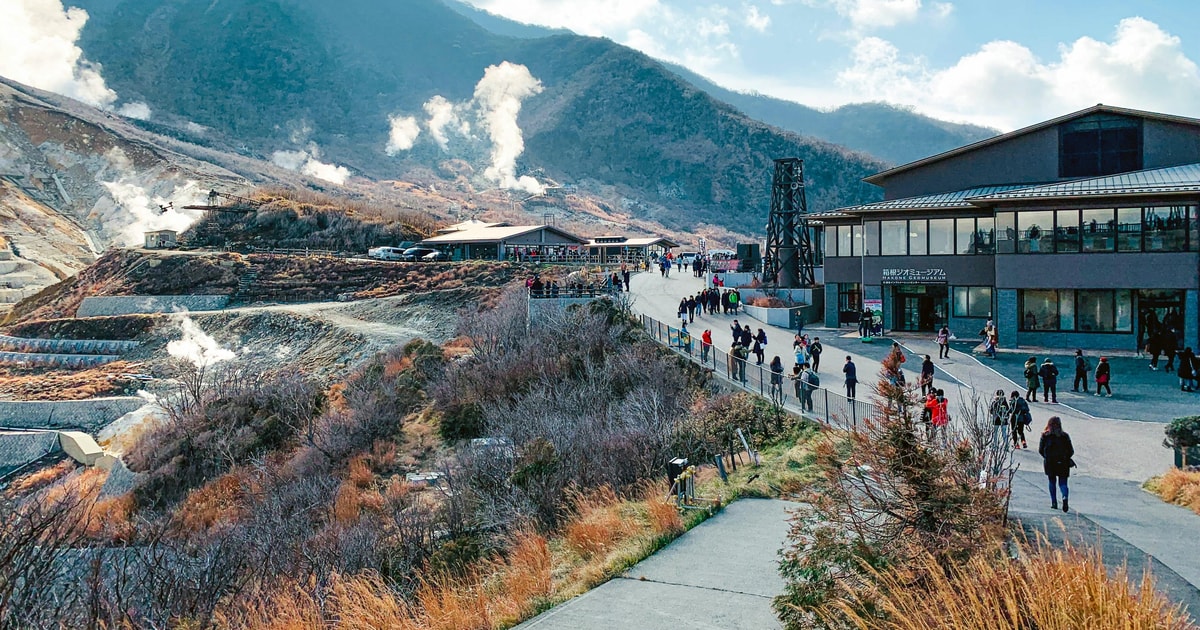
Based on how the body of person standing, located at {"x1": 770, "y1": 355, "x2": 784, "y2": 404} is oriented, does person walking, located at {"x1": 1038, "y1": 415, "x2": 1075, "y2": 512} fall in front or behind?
behind

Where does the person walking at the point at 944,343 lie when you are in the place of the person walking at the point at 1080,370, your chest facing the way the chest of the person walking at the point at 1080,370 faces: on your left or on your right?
on your right

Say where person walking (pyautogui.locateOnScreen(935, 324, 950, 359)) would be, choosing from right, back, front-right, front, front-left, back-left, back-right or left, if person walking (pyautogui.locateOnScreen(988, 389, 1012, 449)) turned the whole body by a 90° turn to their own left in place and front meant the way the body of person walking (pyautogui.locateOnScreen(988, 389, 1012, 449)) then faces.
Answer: left

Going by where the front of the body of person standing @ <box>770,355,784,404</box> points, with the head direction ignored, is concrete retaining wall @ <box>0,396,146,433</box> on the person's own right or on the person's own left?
on the person's own left

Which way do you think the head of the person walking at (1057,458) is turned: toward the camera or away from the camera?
away from the camera

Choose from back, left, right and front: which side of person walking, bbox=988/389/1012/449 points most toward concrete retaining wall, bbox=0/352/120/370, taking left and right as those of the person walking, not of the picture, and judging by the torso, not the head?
right

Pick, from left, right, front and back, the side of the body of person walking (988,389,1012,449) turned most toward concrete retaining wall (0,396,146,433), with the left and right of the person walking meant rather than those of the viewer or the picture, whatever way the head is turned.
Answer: right

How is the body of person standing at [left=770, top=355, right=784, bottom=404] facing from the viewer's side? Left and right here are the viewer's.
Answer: facing away from the viewer
